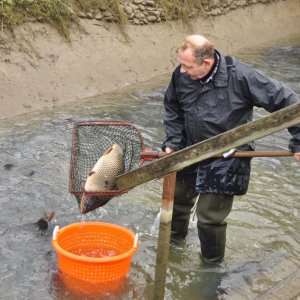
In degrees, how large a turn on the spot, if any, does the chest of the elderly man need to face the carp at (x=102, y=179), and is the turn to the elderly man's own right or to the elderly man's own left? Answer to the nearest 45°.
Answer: approximately 45° to the elderly man's own right

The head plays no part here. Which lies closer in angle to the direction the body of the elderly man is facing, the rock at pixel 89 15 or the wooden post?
the wooden post

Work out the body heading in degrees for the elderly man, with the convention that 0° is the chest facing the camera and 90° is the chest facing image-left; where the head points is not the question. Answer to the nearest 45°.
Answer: approximately 45°

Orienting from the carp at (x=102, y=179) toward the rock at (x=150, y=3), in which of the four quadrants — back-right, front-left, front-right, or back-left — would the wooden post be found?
back-right

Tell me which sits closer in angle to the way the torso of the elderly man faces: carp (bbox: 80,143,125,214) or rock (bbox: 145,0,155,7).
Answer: the carp
